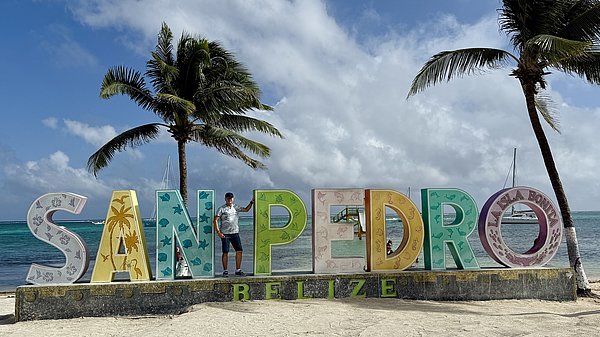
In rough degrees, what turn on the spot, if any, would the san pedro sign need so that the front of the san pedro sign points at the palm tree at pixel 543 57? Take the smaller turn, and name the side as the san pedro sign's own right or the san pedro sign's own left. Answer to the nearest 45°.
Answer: approximately 90° to the san pedro sign's own left

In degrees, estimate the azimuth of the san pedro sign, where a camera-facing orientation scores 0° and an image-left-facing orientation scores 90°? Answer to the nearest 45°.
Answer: approximately 0°

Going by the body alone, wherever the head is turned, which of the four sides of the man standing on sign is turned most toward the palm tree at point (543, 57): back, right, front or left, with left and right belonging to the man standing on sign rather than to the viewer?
left

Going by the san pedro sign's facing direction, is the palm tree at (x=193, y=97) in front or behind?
behind

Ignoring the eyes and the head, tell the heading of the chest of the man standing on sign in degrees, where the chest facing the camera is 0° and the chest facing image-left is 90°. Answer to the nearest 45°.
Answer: approximately 0°

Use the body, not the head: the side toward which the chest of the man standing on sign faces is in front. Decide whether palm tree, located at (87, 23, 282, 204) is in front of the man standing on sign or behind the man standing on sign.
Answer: behind
